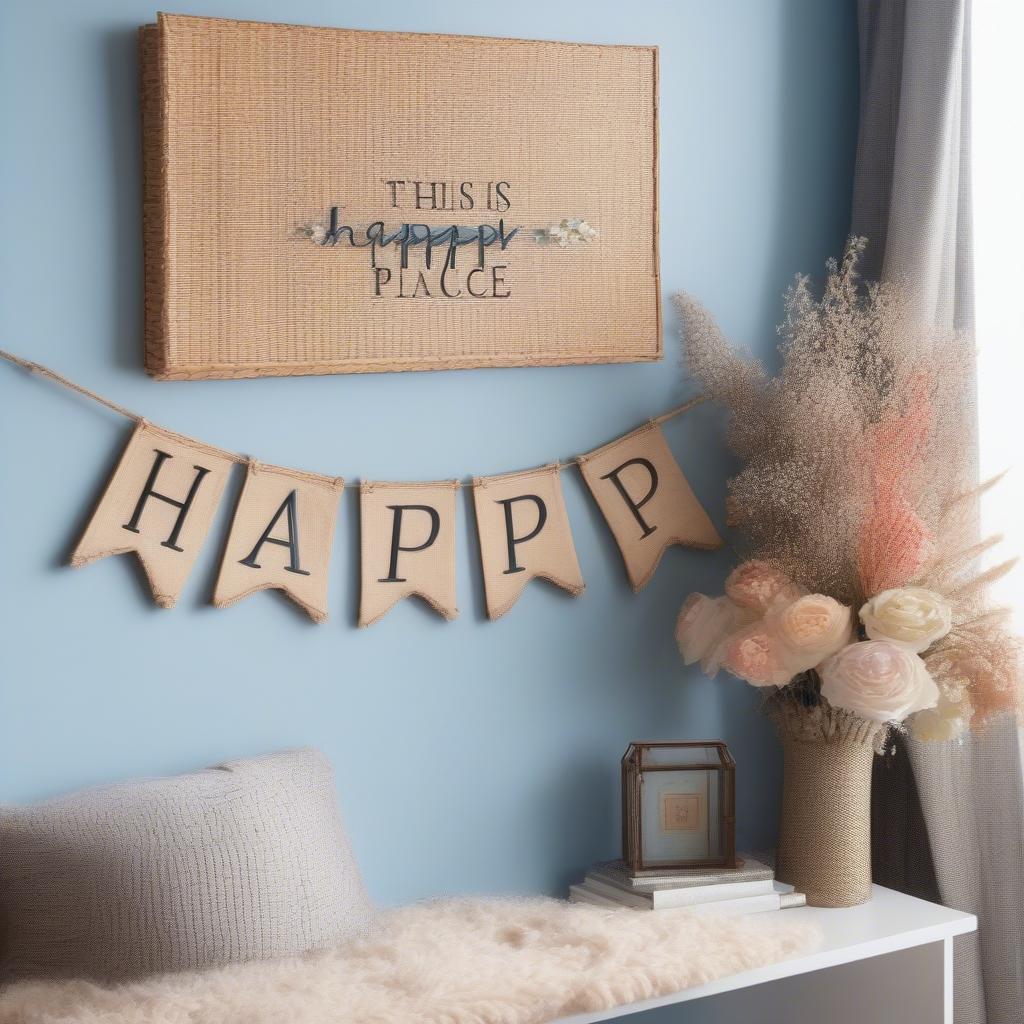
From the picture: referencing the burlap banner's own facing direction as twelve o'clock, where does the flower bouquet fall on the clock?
The flower bouquet is roughly at 9 o'clock from the burlap banner.

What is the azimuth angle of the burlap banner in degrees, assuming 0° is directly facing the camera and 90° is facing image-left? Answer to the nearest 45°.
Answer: approximately 0°

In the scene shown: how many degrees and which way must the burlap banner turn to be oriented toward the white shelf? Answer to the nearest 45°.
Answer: approximately 90° to its left

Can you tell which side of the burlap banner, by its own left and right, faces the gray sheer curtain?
left
